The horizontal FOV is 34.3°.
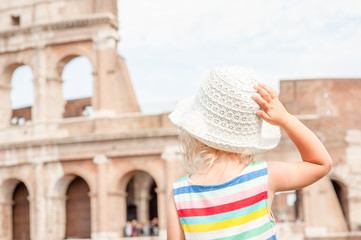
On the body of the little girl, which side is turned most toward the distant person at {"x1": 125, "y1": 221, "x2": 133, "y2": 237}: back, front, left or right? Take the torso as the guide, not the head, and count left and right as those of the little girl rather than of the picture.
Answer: front

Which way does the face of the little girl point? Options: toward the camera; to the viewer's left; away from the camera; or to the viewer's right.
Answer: away from the camera

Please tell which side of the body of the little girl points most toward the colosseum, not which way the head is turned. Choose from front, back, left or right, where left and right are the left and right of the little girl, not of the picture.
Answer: front

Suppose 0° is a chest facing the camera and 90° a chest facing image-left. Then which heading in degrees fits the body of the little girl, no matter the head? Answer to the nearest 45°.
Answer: approximately 180°
